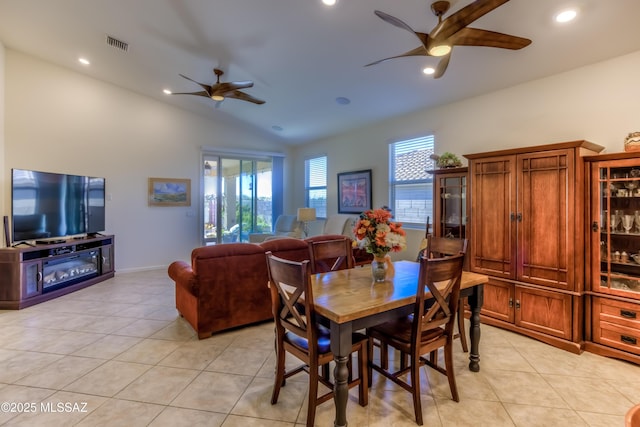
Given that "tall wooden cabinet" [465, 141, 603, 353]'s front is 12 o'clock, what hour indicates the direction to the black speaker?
The black speaker is roughly at 1 o'clock from the tall wooden cabinet.

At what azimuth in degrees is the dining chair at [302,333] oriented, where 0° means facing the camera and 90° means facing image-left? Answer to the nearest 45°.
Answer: approximately 225°

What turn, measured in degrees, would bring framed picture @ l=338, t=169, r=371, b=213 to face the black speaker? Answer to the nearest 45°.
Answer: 0° — it already faces it

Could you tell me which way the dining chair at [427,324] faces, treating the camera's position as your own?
facing away from the viewer and to the left of the viewer

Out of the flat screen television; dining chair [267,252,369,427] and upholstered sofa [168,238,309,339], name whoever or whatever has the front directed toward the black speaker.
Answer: the upholstered sofa

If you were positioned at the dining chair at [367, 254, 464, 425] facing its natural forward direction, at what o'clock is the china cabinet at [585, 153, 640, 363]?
The china cabinet is roughly at 3 o'clock from the dining chair.

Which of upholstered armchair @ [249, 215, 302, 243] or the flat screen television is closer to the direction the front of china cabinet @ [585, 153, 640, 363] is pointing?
the flat screen television

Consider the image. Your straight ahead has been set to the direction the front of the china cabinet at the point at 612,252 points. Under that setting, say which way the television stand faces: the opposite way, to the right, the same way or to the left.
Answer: the opposite way

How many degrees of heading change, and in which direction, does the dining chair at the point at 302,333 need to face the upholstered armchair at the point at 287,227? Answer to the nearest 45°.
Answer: approximately 45° to its left

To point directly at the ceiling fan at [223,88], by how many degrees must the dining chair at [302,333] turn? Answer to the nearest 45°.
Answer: approximately 90° to its left

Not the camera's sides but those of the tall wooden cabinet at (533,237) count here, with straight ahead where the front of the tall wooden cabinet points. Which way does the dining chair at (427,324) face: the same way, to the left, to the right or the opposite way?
to the right

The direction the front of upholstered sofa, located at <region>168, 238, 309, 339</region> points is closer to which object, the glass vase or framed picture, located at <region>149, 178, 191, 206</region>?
the framed picture
